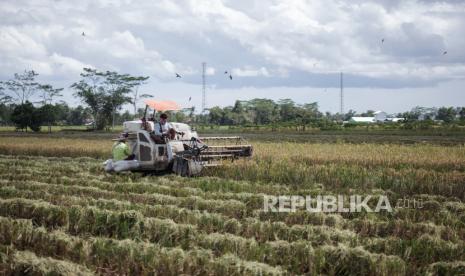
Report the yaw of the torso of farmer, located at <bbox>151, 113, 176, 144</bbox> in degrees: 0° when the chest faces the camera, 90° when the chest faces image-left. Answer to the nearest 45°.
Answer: approximately 315°

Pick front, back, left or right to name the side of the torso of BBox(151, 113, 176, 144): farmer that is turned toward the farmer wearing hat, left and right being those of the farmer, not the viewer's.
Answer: back
